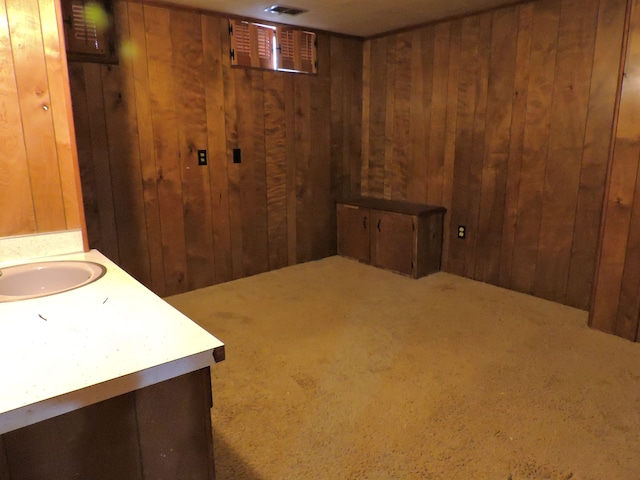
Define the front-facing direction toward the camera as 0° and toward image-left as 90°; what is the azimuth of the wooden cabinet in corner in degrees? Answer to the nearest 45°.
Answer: approximately 45°

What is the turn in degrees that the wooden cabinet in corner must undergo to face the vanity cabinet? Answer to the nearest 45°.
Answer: approximately 45° to its left
